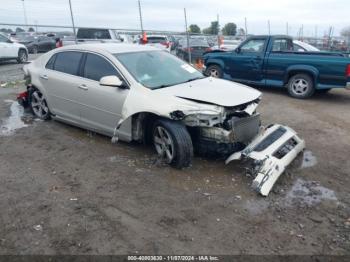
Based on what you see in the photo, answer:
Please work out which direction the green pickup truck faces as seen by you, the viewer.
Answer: facing away from the viewer and to the left of the viewer

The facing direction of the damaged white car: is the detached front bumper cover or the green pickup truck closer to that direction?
the detached front bumper cover

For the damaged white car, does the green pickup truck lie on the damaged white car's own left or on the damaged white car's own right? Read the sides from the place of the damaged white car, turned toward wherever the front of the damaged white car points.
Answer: on the damaged white car's own left

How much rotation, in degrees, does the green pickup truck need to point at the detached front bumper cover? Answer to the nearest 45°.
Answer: approximately 135° to its left

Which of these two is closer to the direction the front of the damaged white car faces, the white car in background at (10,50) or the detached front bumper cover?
the detached front bumper cover
